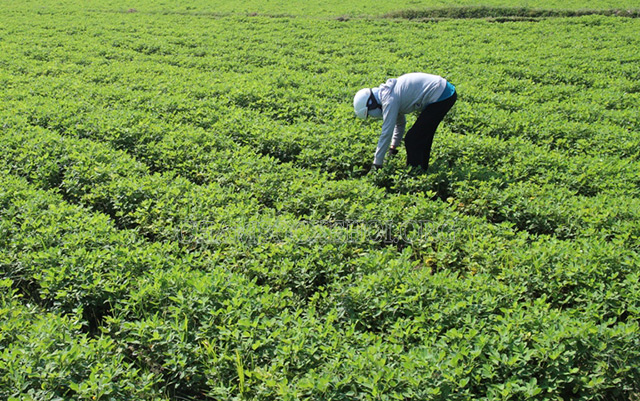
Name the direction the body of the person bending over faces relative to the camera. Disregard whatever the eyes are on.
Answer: to the viewer's left
